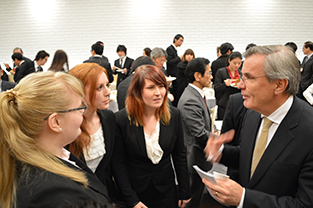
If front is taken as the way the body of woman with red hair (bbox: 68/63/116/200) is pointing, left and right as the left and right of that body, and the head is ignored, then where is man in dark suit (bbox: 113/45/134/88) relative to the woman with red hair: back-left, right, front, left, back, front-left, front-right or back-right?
back-left

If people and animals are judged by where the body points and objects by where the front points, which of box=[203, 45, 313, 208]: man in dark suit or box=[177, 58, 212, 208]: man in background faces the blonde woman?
the man in dark suit

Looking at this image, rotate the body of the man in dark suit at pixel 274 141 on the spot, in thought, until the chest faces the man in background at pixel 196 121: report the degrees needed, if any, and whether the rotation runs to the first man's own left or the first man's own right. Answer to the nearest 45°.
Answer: approximately 90° to the first man's own right

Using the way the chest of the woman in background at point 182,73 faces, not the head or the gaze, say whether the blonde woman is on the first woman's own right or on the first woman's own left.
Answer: on the first woman's own right

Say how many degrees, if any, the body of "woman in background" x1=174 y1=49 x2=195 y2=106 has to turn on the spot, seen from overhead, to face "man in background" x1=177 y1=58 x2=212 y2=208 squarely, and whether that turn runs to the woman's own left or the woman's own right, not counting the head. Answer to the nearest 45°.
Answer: approximately 45° to the woman's own right

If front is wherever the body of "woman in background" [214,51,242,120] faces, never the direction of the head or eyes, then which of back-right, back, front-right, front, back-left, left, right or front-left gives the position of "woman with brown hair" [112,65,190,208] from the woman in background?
front-right
